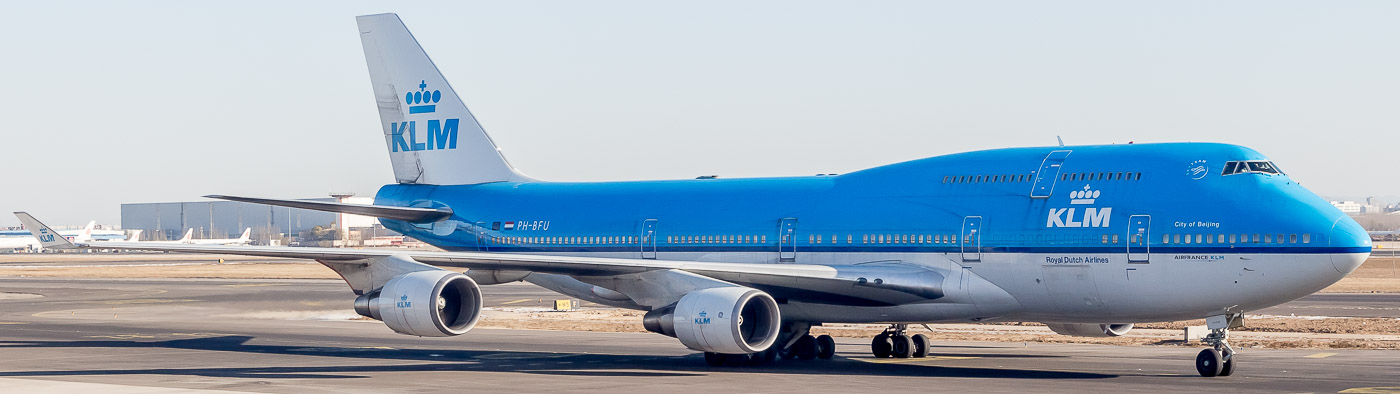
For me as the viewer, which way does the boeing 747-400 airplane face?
facing the viewer and to the right of the viewer
